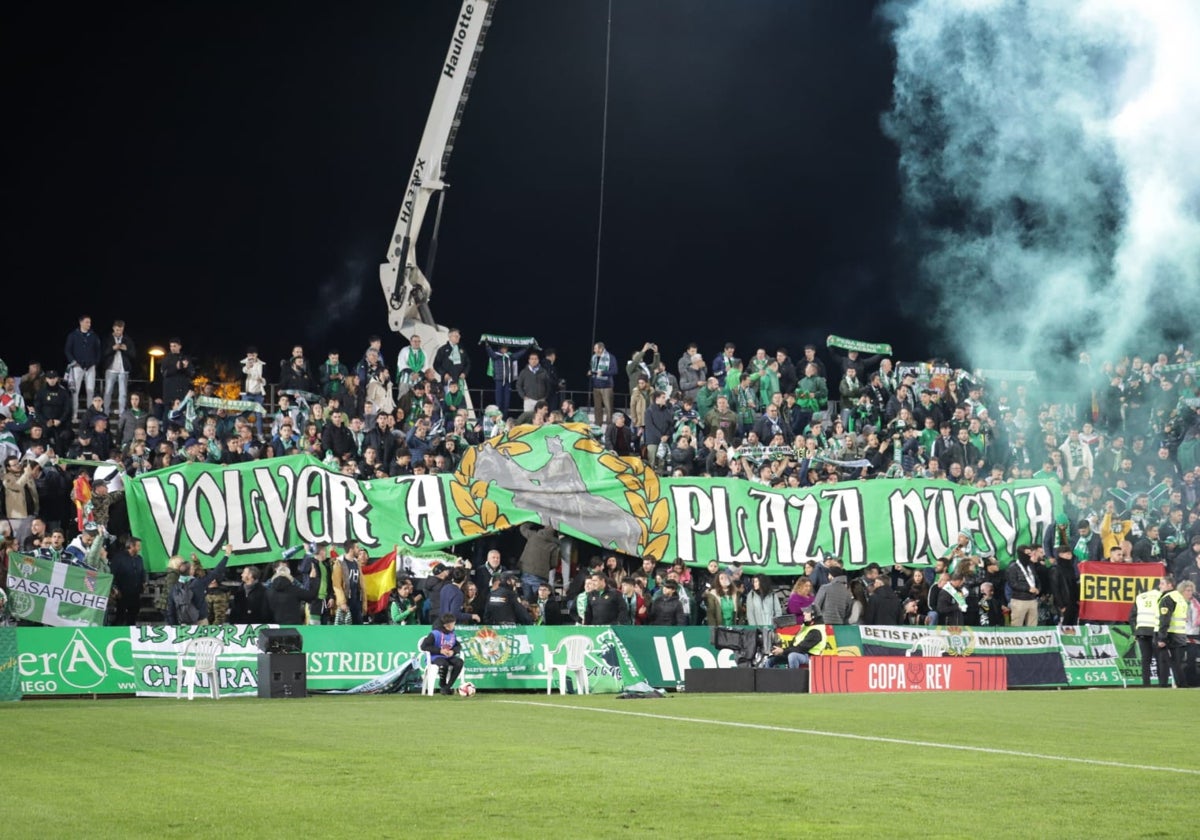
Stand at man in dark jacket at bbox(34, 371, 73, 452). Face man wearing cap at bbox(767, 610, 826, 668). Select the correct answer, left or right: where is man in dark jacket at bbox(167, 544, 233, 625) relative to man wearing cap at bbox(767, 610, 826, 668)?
right

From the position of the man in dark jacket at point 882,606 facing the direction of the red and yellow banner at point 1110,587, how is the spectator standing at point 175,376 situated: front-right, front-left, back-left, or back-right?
back-left

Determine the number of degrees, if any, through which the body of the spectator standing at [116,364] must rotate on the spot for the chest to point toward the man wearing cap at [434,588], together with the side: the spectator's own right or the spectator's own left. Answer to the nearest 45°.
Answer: approximately 45° to the spectator's own left

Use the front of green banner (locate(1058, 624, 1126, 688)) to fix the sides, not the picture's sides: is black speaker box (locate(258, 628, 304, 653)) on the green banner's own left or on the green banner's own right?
on the green banner's own right

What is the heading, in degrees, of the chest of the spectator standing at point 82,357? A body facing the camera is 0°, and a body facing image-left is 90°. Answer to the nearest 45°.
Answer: approximately 0°

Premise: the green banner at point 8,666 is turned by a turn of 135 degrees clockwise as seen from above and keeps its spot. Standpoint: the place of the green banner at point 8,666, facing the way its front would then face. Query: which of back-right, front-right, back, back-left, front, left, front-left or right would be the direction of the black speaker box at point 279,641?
back-right

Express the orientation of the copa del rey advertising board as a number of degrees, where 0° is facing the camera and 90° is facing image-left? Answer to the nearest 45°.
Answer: approximately 0°

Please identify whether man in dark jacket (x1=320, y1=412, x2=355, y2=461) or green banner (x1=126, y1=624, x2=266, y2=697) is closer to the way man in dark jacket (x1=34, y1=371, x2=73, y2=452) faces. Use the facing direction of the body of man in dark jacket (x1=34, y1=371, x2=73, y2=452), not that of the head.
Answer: the green banner
